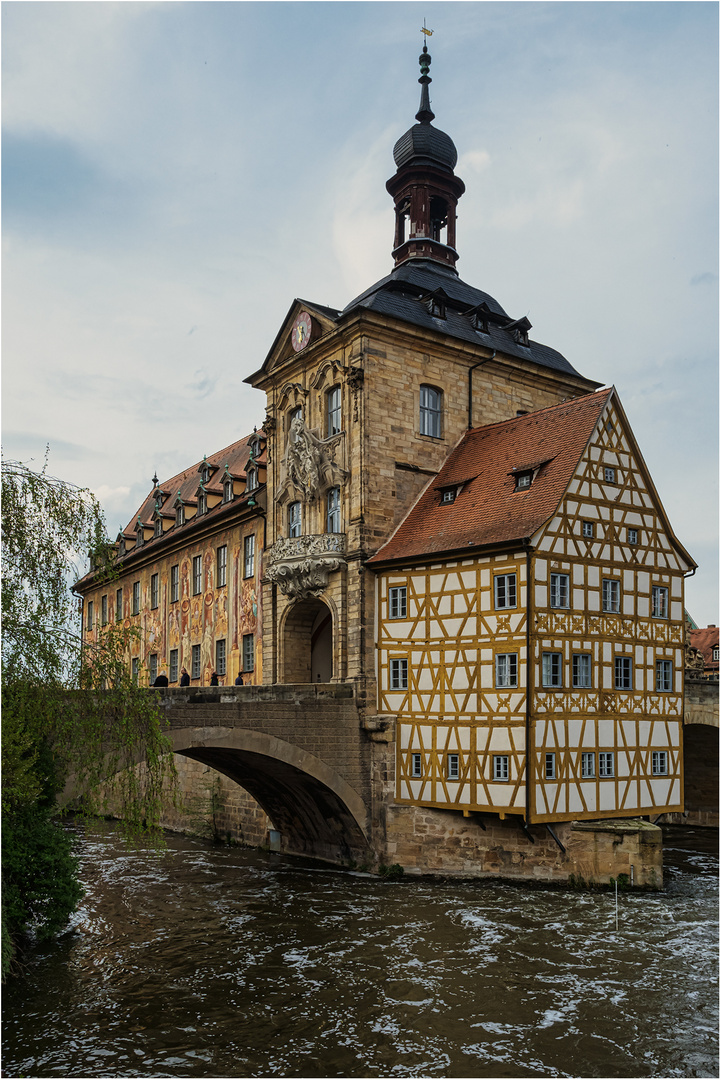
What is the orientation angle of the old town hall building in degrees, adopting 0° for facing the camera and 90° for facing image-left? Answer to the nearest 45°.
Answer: approximately 45°
